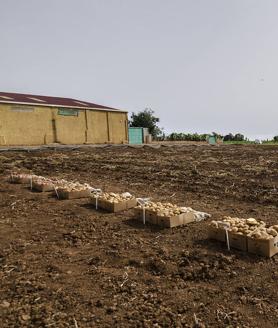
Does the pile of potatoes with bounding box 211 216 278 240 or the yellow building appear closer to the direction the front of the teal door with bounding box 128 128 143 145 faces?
the pile of potatoes

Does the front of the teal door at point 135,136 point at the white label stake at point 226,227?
yes

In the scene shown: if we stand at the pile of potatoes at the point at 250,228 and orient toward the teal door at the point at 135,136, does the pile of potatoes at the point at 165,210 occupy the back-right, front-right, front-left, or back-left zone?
front-left

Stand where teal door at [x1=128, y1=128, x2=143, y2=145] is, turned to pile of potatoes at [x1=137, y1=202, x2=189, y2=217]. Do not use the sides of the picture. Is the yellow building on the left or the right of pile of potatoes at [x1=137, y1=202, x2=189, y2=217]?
right

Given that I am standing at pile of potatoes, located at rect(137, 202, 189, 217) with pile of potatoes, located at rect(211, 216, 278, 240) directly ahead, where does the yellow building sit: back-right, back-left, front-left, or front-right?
back-left

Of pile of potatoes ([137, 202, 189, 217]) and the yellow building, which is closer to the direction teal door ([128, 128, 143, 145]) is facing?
the pile of potatoes

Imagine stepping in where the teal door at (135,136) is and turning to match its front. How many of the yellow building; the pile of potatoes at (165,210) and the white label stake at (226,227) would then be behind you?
0

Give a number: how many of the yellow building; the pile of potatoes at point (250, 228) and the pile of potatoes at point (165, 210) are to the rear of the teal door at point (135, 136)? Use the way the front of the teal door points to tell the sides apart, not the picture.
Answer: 0

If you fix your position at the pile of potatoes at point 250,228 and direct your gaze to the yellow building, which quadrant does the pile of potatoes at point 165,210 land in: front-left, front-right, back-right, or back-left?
front-left

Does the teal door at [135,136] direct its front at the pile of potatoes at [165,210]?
yes

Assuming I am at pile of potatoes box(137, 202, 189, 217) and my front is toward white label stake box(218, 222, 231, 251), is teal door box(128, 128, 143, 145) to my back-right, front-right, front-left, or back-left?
back-left

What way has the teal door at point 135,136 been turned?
toward the camera

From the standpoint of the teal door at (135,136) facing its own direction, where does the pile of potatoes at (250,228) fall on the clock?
The pile of potatoes is roughly at 12 o'clock from the teal door.

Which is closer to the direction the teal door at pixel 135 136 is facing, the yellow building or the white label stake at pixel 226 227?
the white label stake

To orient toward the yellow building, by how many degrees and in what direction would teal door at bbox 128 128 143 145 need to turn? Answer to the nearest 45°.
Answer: approximately 45° to its right
